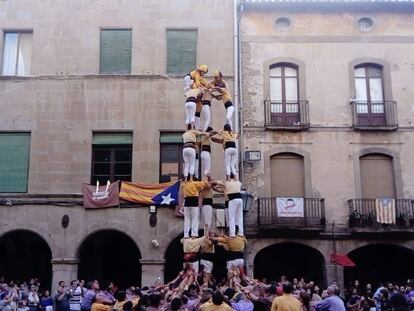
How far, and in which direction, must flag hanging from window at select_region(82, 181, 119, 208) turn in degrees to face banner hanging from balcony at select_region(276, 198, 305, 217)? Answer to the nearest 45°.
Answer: approximately 90° to its left

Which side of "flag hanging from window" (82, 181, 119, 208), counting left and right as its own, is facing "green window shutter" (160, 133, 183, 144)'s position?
left

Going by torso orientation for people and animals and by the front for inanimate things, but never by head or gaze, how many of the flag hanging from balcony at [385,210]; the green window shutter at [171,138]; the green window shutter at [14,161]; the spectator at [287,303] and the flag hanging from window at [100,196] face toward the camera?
4

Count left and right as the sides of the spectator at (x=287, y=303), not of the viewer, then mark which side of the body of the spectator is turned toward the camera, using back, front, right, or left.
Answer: back

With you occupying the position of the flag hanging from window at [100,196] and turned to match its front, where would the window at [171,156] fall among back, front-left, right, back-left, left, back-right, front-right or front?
left

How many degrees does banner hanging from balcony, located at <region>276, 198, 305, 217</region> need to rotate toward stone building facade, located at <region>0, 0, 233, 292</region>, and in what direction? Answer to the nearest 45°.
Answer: approximately 90° to its right

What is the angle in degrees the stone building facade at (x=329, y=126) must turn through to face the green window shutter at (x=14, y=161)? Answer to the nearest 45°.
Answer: approximately 90° to its right

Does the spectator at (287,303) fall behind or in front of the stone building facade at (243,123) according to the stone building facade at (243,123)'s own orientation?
in front
